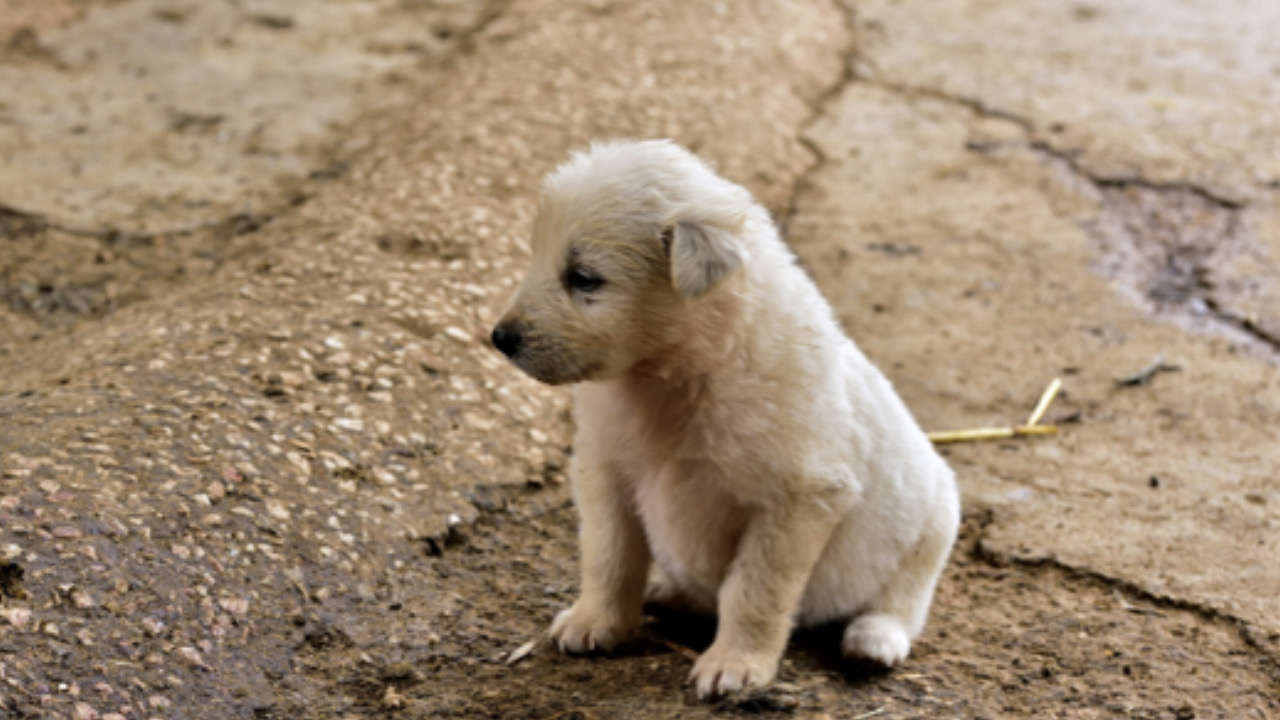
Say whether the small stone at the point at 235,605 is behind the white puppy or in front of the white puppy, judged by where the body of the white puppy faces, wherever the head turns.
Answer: in front

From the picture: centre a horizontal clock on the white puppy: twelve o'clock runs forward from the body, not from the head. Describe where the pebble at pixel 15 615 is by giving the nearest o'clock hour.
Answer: The pebble is roughly at 1 o'clock from the white puppy.

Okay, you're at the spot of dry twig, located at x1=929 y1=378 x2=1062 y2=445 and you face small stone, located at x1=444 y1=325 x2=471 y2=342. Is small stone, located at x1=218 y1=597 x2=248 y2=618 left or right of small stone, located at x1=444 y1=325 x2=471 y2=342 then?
left

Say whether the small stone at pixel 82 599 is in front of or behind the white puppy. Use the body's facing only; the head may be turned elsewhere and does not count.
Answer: in front

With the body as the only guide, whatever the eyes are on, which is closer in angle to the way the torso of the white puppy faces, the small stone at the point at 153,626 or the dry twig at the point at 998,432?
the small stone

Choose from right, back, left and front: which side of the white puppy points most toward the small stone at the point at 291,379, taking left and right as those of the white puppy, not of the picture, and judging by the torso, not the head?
right

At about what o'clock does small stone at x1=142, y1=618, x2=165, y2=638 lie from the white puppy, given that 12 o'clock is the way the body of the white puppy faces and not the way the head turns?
The small stone is roughly at 1 o'clock from the white puppy.

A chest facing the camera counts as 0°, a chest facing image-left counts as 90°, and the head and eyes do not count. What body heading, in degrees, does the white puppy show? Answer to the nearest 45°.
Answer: approximately 45°

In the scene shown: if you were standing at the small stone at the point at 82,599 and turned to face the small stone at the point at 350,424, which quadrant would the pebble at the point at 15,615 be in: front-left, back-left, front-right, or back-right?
back-left

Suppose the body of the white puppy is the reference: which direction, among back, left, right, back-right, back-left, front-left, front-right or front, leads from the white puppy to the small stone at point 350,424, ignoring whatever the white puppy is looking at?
right

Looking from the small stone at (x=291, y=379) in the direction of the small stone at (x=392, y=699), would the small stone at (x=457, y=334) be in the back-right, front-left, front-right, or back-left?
back-left

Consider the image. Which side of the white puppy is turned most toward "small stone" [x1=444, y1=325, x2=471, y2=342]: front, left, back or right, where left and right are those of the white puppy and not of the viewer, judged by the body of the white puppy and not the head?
right

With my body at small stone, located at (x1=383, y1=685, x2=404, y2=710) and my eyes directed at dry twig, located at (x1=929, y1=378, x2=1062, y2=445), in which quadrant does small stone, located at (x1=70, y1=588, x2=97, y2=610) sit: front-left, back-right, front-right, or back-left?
back-left

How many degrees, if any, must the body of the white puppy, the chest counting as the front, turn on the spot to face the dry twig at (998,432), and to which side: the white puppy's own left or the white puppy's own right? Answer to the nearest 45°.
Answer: approximately 180°
